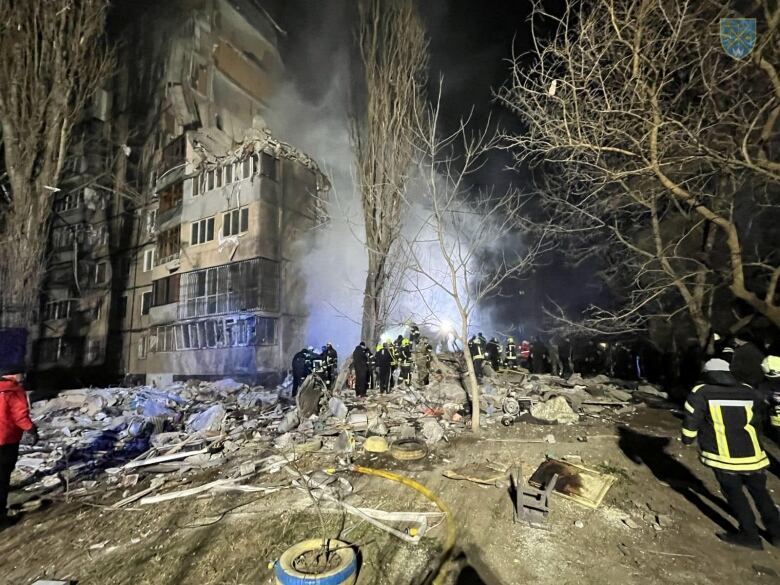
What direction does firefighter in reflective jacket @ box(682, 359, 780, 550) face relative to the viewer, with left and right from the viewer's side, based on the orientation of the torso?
facing away from the viewer and to the left of the viewer

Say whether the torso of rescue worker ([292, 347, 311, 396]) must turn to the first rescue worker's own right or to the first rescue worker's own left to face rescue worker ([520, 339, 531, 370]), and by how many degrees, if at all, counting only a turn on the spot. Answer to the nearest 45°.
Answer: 0° — they already face them

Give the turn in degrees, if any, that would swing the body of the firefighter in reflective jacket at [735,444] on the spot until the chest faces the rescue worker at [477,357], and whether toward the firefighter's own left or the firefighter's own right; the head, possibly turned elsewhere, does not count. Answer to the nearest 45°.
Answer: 0° — they already face them

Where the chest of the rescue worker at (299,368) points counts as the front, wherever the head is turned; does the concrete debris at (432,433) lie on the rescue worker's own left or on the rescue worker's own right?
on the rescue worker's own right

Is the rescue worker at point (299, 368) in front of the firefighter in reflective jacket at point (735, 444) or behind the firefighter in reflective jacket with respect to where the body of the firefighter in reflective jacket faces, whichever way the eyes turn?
in front

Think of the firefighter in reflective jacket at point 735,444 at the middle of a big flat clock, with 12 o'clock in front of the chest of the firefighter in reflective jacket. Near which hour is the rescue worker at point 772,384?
The rescue worker is roughly at 2 o'clock from the firefighter in reflective jacket.
